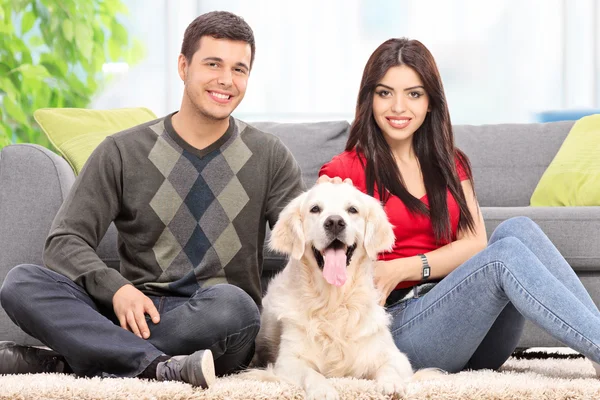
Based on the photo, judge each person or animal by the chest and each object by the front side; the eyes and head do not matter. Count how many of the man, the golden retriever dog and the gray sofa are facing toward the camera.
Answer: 3

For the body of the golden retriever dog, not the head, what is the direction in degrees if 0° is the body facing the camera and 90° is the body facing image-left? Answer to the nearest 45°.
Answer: approximately 0°

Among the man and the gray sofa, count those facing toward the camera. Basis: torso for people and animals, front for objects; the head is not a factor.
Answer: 2

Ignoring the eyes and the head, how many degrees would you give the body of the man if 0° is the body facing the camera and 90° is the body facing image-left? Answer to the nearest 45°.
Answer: approximately 0°

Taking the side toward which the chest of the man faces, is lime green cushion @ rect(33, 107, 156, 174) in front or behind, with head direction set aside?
behind

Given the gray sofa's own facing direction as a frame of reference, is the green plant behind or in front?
behind

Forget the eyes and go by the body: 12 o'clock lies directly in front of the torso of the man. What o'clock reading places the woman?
The woman is roughly at 9 o'clock from the man.

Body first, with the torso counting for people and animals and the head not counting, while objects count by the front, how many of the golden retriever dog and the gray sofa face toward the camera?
2
